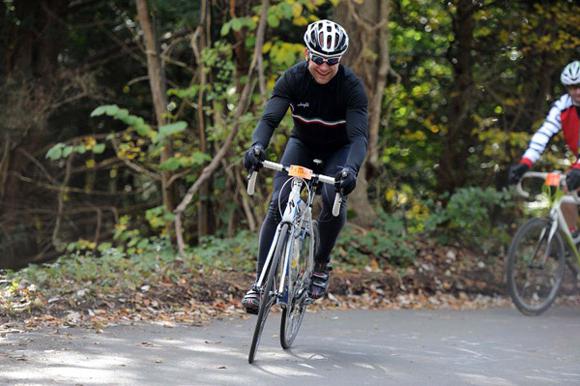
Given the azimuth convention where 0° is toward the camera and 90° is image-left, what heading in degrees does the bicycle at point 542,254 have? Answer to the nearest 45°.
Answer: approximately 45°

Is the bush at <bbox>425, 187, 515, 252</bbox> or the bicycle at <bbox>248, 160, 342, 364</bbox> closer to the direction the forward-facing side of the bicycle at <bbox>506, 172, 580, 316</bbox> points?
the bicycle

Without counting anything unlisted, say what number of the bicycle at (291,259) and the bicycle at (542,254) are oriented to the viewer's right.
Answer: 0

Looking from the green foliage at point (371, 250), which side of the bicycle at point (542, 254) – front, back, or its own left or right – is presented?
right

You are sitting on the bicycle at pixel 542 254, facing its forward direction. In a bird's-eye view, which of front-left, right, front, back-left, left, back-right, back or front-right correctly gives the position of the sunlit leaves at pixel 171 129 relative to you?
front-right

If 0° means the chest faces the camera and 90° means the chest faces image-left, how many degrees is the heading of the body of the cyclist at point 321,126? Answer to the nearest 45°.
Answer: approximately 0°

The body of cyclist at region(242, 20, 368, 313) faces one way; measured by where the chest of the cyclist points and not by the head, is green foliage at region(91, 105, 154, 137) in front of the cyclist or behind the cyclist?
behind

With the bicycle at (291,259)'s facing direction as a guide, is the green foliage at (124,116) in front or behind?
behind

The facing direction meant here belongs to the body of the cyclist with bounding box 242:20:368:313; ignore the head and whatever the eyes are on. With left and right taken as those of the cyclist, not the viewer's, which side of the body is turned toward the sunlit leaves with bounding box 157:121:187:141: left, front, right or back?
back

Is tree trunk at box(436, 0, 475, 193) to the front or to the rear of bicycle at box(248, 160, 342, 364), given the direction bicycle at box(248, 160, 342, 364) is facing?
to the rear

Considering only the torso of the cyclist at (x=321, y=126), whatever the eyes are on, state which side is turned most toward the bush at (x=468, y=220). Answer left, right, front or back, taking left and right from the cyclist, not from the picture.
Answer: back

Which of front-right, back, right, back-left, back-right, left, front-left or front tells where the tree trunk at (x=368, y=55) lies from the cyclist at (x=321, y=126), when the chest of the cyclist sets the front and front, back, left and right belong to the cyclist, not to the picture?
back
